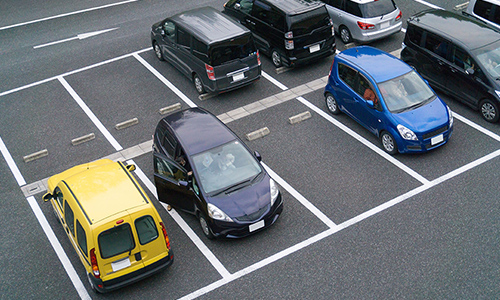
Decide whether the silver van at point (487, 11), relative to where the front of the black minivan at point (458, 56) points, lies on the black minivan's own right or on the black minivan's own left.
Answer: on the black minivan's own left

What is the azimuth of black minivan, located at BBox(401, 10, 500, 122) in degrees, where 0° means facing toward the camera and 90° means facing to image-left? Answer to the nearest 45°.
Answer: approximately 315°

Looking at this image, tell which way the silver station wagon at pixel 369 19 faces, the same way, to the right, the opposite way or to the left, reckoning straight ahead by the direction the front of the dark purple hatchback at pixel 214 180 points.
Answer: the opposite way

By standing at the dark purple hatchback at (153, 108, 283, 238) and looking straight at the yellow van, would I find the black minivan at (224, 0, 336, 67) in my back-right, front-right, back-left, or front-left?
back-right

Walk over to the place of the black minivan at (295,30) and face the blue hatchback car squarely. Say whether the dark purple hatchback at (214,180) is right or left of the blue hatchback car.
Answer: right

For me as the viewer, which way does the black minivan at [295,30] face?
facing away from the viewer and to the left of the viewer

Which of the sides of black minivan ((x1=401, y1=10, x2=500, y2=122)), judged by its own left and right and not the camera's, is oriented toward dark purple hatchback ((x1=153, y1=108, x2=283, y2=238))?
right

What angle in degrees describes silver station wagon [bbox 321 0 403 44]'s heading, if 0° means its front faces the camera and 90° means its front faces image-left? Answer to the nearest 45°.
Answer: approximately 135°

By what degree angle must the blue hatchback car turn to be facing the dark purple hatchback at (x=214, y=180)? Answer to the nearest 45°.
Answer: approximately 90° to its right
